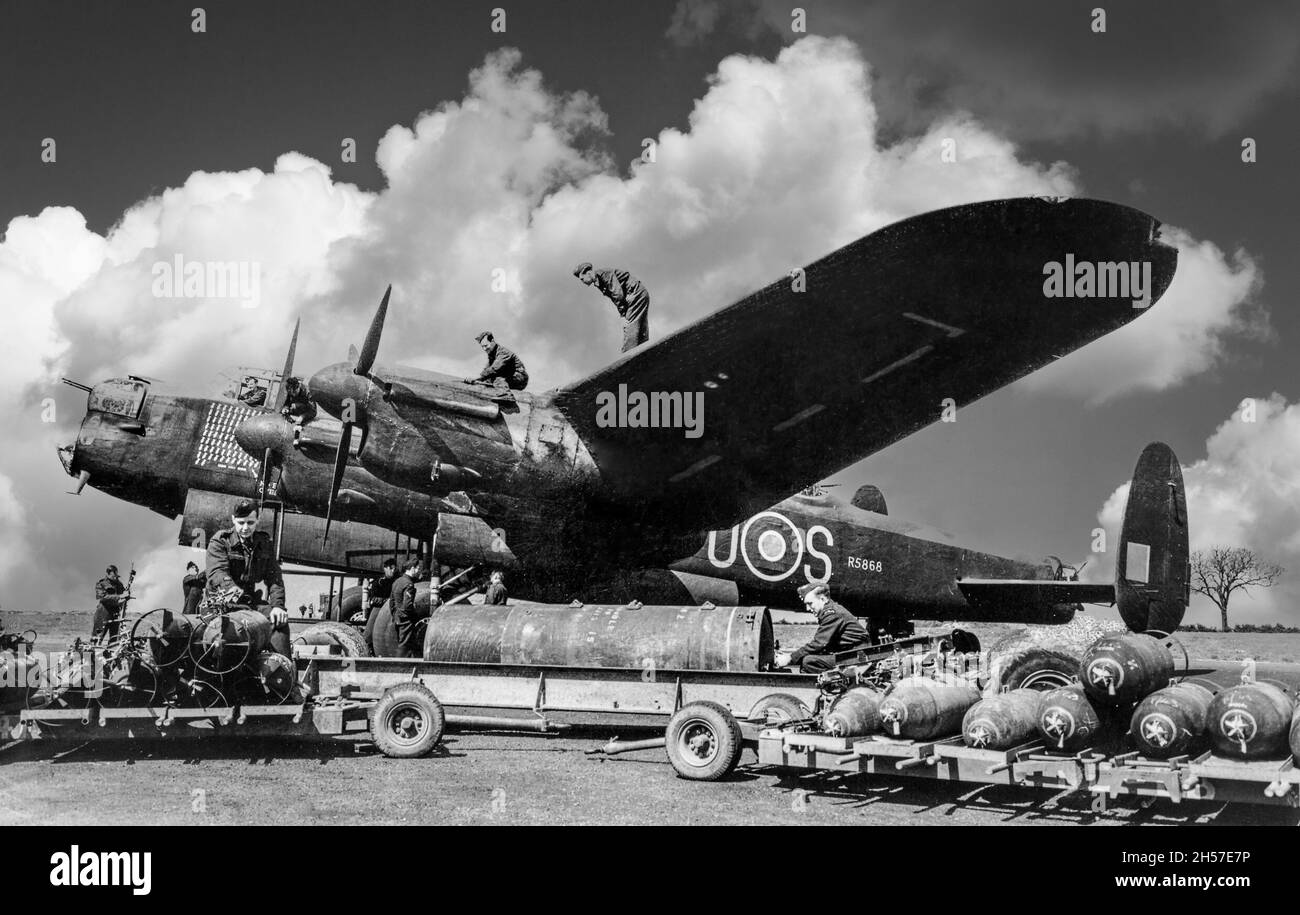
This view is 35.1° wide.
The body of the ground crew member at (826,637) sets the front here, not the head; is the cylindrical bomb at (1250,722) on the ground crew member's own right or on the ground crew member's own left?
on the ground crew member's own left

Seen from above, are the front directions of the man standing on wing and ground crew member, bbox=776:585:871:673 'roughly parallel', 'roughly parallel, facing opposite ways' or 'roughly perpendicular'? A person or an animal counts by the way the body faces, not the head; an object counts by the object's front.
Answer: roughly parallel

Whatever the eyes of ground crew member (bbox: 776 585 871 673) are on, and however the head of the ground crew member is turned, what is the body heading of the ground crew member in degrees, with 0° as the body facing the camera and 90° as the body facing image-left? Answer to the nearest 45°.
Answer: approximately 90°

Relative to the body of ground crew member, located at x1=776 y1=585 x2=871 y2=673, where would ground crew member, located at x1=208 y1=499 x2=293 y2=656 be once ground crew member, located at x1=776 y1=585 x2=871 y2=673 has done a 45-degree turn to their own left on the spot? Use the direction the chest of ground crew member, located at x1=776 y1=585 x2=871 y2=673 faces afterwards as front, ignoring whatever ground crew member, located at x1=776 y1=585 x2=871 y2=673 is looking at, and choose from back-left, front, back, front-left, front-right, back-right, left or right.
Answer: front-right

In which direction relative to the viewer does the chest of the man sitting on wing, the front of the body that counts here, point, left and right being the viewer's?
facing to the left of the viewer

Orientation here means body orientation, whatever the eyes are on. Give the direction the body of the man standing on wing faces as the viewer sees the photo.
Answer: to the viewer's left

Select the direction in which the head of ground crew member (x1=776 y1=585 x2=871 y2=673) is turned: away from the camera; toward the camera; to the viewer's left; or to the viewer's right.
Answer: to the viewer's left

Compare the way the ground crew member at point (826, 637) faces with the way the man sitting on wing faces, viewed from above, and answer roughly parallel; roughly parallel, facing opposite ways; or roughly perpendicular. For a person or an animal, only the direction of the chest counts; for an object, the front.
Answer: roughly parallel

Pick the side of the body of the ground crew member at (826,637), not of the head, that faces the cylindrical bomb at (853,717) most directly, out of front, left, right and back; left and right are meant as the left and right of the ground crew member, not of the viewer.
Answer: left
